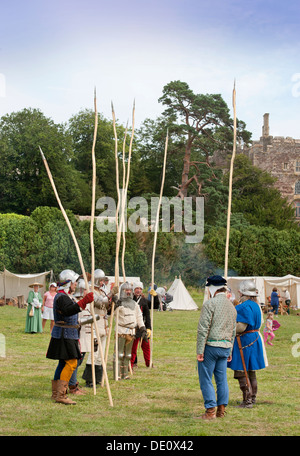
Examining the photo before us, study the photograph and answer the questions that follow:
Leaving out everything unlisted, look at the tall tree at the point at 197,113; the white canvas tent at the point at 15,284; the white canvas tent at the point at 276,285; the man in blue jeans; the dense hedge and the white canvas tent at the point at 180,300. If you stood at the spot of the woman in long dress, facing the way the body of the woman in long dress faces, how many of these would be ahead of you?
1

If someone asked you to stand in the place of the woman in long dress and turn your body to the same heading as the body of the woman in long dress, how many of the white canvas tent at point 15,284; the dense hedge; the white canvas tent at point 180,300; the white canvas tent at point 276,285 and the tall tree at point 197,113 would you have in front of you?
0

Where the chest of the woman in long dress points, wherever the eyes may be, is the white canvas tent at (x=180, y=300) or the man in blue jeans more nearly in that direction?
the man in blue jeans

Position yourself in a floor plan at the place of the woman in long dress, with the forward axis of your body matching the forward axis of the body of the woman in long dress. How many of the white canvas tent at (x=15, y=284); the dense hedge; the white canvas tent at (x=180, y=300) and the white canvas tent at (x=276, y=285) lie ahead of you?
0

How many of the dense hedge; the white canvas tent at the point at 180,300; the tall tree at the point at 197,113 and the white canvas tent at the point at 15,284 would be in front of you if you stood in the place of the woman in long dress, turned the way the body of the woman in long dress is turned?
0

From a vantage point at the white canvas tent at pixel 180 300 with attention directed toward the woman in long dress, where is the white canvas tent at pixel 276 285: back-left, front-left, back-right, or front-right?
back-left

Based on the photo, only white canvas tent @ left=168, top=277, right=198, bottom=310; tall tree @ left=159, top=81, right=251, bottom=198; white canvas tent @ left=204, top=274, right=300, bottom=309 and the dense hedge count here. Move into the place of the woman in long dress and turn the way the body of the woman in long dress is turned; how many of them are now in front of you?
0

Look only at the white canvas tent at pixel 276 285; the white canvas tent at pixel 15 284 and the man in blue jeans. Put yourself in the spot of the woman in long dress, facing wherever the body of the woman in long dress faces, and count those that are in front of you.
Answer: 1

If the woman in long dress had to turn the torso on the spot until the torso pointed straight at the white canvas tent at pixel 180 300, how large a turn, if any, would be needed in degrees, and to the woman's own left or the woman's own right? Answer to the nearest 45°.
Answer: approximately 135° to the woman's own left

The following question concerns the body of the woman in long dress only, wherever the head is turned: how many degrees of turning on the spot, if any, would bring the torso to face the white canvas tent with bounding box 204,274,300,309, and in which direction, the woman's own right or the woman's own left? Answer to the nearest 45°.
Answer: approximately 135° to the woman's own left

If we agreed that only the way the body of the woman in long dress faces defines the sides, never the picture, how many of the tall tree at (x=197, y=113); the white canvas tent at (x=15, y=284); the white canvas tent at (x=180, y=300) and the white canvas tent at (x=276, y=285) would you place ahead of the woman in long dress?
0

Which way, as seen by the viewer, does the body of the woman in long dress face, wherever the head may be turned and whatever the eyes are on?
toward the camera

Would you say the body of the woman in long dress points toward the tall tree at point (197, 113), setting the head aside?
no

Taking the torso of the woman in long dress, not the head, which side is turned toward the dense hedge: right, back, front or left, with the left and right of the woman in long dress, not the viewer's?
back

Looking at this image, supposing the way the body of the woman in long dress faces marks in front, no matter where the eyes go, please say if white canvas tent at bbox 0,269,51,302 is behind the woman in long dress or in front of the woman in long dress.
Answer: behind
